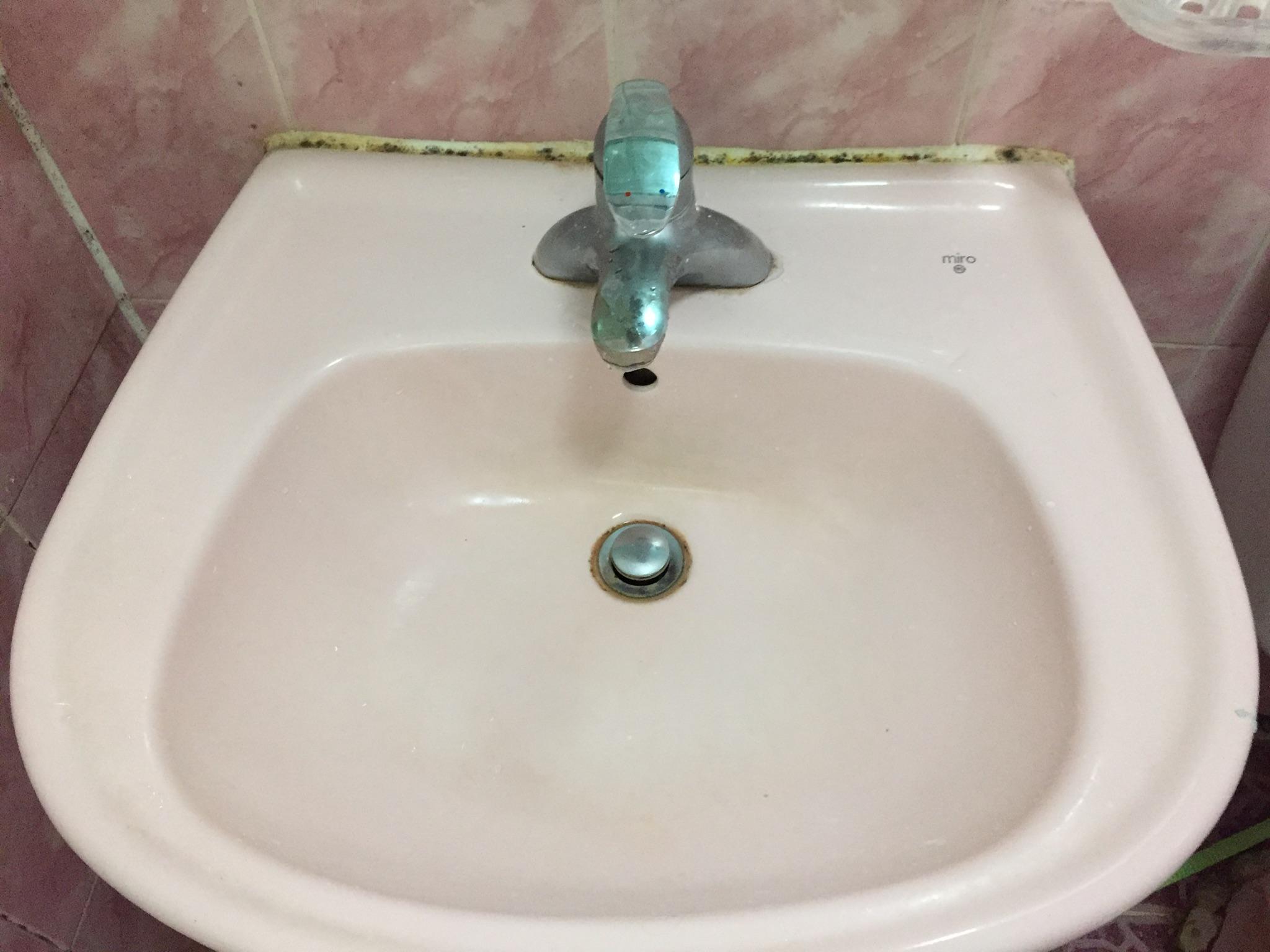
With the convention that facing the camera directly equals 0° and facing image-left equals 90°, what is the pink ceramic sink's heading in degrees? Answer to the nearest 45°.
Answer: approximately 0°

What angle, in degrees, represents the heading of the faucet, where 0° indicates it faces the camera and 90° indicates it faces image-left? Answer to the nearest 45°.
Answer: approximately 0°
